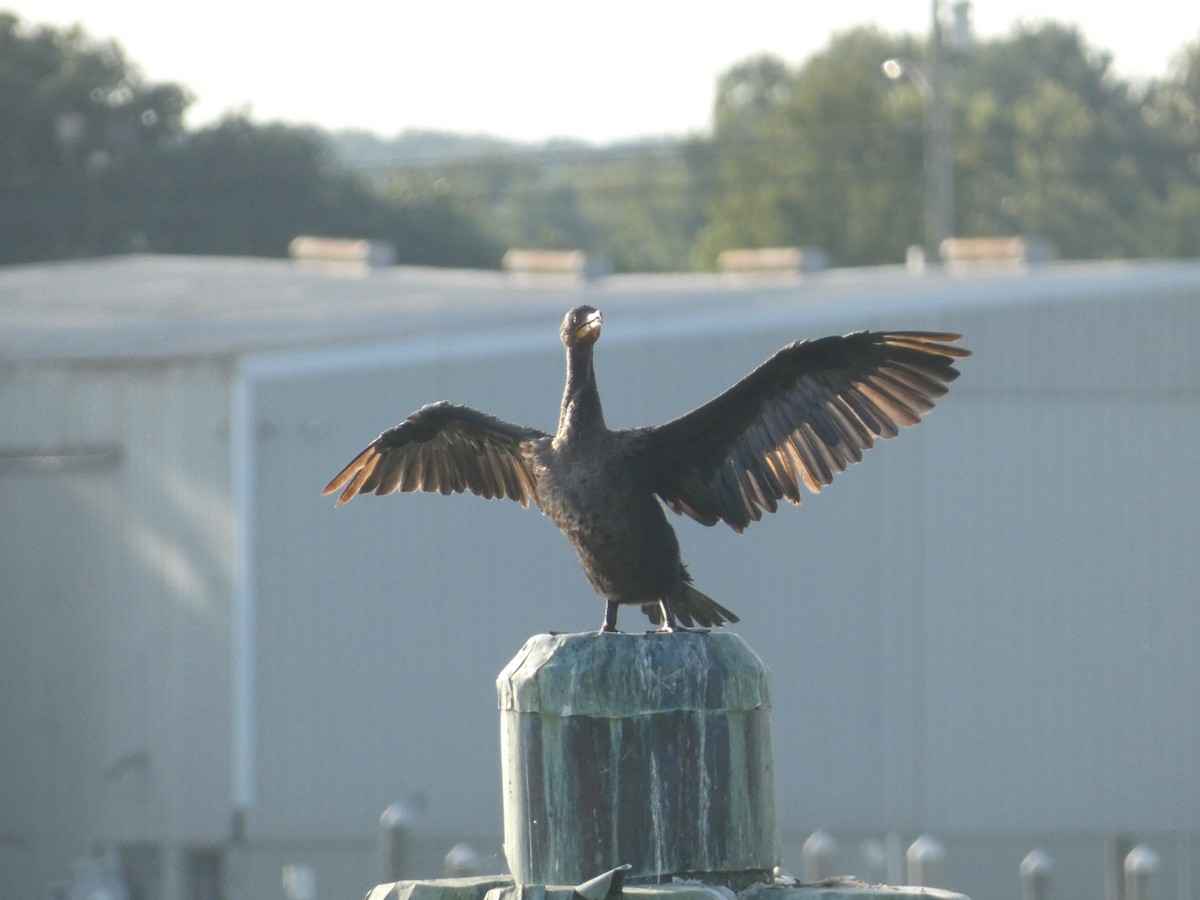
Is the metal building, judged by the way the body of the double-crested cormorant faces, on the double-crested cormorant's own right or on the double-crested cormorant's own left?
on the double-crested cormorant's own right

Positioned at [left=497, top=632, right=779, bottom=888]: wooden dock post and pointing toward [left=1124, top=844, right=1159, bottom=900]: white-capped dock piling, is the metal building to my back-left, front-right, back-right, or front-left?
front-left

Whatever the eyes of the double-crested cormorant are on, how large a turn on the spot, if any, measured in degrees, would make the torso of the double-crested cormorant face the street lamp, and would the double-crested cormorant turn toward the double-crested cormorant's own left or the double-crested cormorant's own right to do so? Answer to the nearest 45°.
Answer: approximately 135° to the double-crested cormorant's own right

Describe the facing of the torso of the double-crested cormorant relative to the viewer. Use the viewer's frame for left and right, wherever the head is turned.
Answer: facing the viewer and to the left of the viewer
